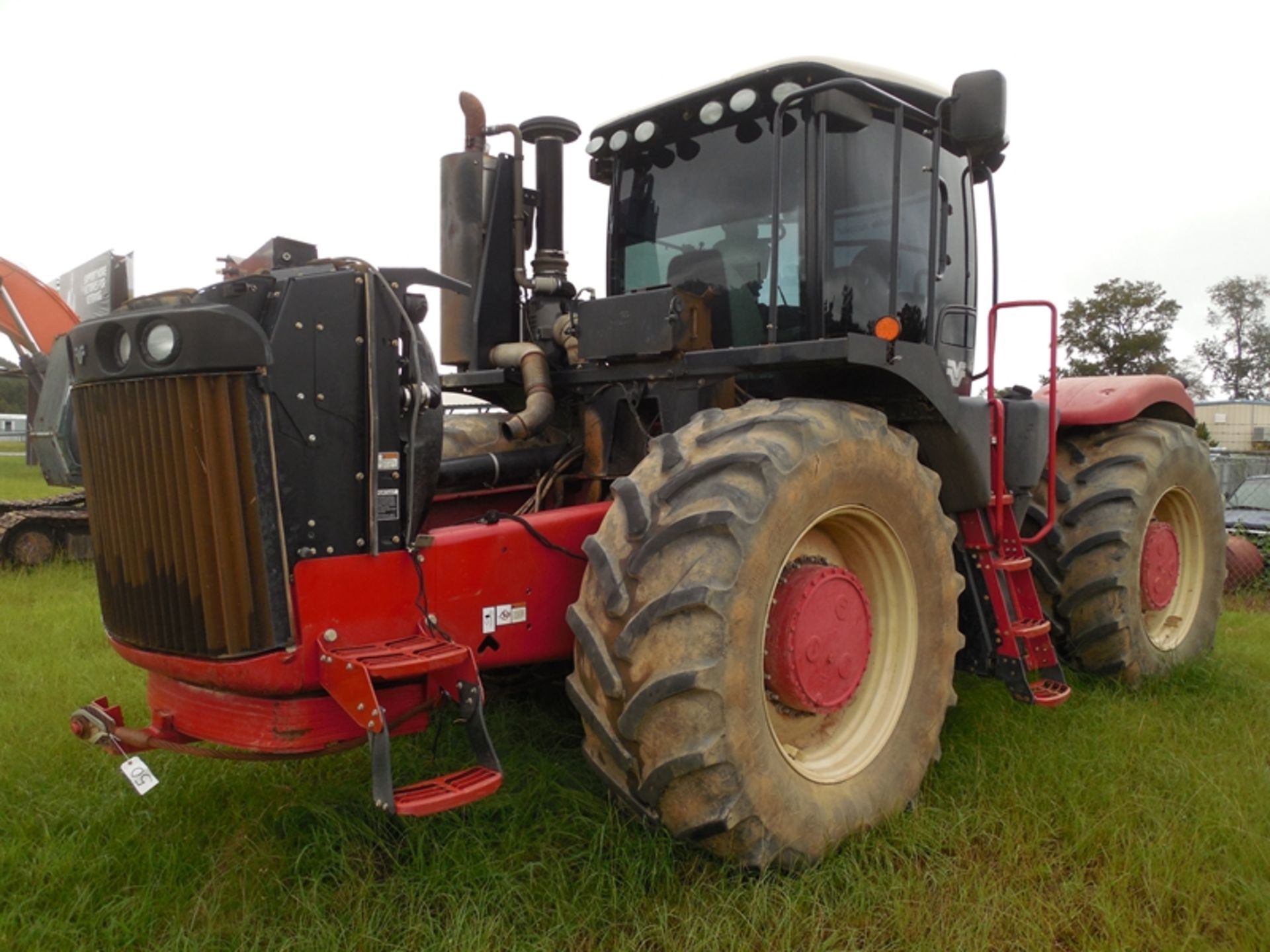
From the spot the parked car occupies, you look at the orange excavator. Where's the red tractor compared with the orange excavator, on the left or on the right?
left

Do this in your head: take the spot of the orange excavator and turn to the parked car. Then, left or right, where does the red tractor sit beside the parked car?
right

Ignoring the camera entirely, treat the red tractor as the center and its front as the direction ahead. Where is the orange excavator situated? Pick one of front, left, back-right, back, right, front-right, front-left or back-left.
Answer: right

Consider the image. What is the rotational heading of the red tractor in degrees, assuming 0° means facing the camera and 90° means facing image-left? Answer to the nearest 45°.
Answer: approximately 45°

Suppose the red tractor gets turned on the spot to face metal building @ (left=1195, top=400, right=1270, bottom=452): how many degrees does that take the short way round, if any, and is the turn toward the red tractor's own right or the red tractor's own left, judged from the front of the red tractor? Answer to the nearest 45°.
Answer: approximately 180°

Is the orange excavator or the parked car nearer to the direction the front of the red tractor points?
the orange excavator

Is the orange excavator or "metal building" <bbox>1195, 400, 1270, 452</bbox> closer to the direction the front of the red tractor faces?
the orange excavator

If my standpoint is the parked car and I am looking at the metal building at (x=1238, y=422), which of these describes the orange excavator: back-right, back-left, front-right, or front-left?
back-left

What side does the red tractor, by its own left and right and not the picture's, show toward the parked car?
back
